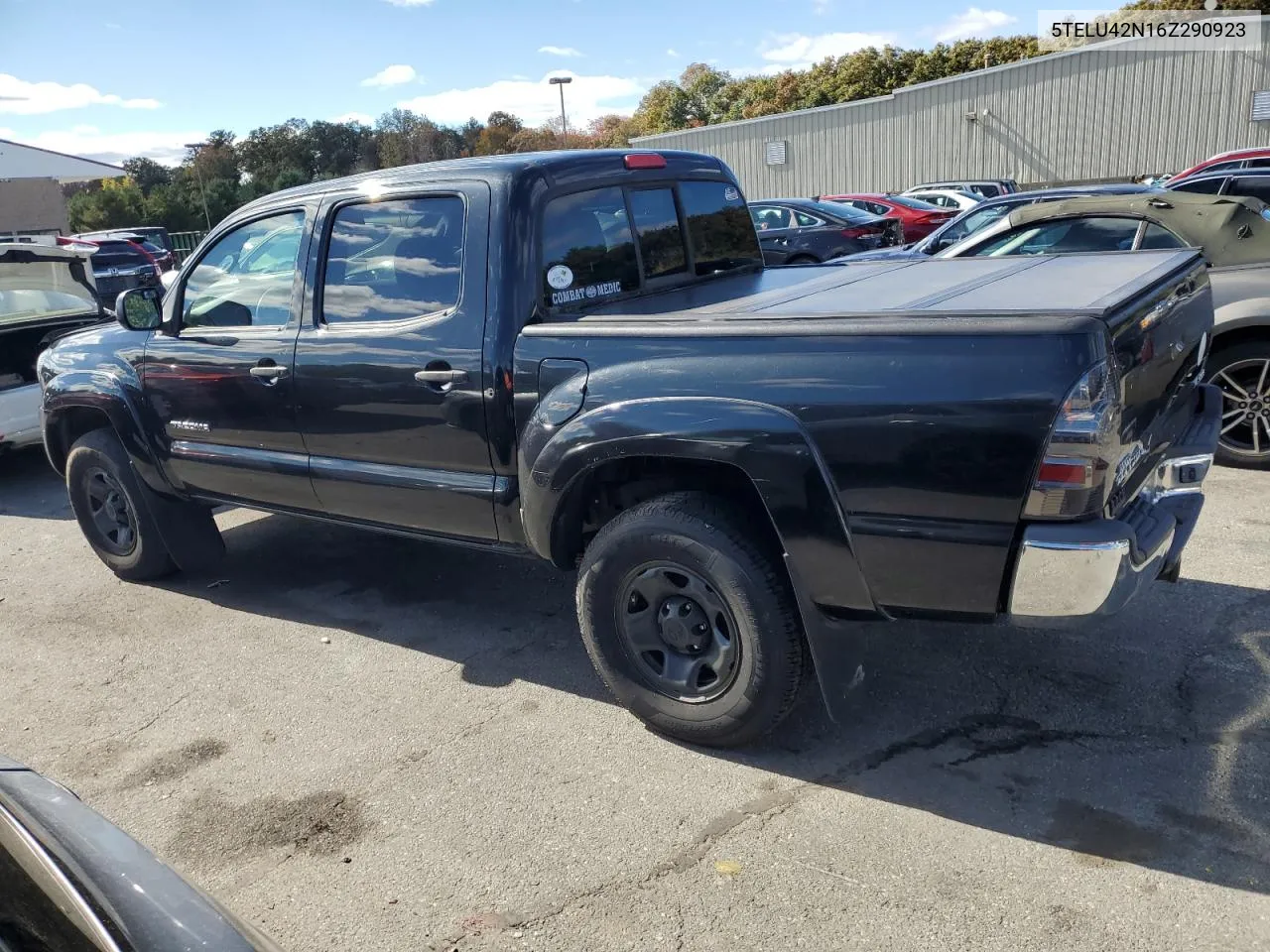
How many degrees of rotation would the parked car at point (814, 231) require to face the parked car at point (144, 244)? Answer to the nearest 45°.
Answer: approximately 45° to its left

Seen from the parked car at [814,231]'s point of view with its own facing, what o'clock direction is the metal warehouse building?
The metal warehouse building is roughly at 2 o'clock from the parked car.

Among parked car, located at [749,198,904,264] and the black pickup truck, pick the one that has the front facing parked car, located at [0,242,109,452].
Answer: the black pickup truck

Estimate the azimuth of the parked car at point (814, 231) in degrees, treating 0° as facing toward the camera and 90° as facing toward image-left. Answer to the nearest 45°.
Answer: approximately 135°

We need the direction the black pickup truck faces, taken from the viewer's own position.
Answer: facing away from the viewer and to the left of the viewer

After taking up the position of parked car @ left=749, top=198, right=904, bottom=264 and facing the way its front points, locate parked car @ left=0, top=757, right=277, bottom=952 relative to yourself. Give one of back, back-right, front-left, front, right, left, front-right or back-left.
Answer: back-left

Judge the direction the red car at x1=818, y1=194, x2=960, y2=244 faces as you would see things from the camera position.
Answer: facing away from the viewer and to the left of the viewer

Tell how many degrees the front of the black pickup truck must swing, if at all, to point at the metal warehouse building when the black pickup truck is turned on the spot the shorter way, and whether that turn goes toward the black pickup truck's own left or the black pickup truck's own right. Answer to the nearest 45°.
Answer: approximately 90° to the black pickup truck's own right

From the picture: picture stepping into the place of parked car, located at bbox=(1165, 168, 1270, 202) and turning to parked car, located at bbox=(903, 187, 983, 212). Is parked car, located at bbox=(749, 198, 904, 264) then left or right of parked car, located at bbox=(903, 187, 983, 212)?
left

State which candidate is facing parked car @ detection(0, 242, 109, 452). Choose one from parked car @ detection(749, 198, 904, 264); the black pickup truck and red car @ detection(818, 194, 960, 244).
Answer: the black pickup truck
